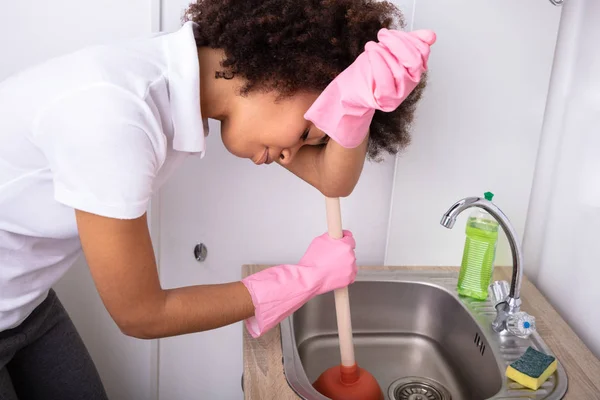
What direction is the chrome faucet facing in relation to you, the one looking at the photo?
facing to the left of the viewer

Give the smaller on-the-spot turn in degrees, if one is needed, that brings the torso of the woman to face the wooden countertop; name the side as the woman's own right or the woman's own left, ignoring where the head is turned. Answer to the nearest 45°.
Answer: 0° — they already face it

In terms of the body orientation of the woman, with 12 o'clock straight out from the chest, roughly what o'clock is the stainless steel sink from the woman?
The stainless steel sink is roughly at 11 o'clock from the woman.

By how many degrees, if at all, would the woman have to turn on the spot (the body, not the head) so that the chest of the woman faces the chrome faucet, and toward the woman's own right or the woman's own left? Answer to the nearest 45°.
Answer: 0° — they already face it

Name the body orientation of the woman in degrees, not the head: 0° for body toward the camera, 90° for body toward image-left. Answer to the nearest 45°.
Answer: approximately 270°

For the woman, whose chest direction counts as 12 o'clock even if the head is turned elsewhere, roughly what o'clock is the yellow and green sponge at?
The yellow and green sponge is roughly at 12 o'clock from the woman.

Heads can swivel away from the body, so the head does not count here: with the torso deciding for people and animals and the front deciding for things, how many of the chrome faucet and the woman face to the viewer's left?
1

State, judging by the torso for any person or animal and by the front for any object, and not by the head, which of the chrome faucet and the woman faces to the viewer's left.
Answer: the chrome faucet
